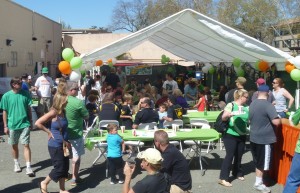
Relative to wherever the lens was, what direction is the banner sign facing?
facing the viewer

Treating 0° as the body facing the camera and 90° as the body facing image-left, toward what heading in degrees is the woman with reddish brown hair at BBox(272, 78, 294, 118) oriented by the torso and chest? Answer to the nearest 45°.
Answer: approximately 45°

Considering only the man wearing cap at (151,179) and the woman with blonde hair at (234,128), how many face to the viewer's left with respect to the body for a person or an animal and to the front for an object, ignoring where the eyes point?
1

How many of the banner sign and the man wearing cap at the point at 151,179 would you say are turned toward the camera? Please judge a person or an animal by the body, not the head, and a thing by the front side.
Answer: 1

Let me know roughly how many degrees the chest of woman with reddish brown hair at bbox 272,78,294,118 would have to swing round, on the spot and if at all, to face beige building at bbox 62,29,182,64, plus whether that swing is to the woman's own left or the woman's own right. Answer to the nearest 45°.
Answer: approximately 90° to the woman's own right

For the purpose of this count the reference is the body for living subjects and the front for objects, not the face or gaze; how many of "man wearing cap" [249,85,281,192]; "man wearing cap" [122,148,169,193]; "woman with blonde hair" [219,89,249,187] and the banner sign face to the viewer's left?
1

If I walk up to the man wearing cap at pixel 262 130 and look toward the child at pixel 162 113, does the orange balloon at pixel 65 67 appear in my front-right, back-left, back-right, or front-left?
front-left

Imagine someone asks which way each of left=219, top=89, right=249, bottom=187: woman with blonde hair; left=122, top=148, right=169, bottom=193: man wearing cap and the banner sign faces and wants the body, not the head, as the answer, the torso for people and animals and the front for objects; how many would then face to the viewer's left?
1

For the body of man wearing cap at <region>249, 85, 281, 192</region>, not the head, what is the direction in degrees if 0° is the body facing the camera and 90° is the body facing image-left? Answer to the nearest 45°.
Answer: approximately 225°

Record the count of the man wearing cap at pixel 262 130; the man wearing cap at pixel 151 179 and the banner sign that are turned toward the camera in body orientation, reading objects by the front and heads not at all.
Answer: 1

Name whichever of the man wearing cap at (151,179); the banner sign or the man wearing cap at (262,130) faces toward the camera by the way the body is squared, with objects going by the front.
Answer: the banner sign
